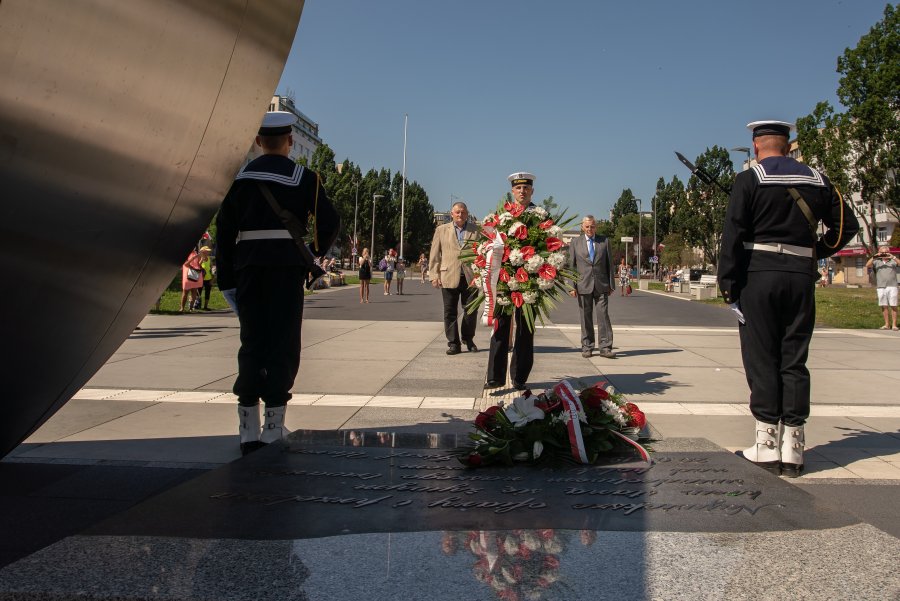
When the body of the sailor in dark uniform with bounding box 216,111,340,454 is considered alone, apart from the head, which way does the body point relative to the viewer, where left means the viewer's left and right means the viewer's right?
facing away from the viewer

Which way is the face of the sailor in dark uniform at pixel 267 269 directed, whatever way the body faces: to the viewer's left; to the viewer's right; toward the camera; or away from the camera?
away from the camera

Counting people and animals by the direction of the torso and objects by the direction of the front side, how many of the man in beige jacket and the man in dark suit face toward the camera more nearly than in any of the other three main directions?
2

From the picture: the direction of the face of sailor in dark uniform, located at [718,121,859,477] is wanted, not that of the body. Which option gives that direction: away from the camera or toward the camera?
away from the camera

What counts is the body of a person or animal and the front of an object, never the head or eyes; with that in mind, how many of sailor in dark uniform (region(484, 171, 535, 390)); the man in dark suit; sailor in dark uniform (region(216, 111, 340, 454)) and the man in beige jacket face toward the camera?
3

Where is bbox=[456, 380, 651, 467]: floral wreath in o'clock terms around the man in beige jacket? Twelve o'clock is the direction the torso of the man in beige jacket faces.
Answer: The floral wreath is roughly at 12 o'clock from the man in beige jacket.

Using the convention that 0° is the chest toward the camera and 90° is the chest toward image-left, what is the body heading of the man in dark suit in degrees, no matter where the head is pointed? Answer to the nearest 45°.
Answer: approximately 0°

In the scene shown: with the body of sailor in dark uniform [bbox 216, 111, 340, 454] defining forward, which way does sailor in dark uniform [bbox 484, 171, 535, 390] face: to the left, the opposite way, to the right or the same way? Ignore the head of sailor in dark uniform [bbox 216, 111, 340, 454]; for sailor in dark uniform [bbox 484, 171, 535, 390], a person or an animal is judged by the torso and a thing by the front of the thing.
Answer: the opposite way

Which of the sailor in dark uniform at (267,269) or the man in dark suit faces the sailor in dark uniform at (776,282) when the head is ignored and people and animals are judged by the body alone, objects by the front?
the man in dark suit
